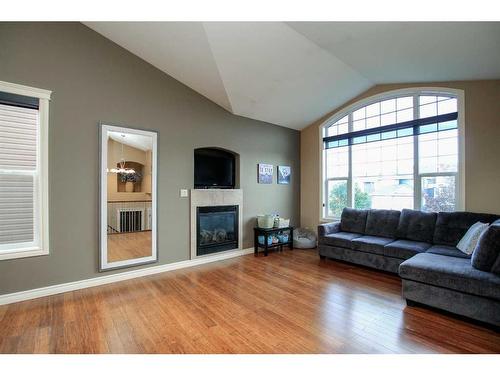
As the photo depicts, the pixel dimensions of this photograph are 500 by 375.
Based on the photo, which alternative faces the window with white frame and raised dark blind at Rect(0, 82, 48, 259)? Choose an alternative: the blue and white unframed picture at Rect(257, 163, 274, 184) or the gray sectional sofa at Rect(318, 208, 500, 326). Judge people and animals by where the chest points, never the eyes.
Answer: the gray sectional sofa

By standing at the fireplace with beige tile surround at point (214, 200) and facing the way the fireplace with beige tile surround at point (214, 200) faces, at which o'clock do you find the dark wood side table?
The dark wood side table is roughly at 10 o'clock from the fireplace with beige tile surround.

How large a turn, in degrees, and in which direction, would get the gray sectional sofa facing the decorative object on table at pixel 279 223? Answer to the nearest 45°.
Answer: approximately 45° to its right

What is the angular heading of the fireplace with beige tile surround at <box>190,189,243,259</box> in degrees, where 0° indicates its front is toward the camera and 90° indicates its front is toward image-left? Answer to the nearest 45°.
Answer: approximately 315°

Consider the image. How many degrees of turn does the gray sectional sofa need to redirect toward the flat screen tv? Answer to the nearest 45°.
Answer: approximately 45° to its right

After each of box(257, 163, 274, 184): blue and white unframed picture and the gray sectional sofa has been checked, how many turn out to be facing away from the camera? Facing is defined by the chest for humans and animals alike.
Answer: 0

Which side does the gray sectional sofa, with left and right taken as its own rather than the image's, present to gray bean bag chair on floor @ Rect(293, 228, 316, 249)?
right

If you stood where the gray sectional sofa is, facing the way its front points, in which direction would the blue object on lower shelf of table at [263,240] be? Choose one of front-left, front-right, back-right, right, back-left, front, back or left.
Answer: front-right

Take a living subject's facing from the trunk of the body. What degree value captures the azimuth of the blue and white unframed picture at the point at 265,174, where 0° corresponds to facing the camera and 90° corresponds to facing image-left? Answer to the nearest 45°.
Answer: approximately 315°

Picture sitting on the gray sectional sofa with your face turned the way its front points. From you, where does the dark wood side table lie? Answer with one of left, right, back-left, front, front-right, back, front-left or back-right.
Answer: front-right

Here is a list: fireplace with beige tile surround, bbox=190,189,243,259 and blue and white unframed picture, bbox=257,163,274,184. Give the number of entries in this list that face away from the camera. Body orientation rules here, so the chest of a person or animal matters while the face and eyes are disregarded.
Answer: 0

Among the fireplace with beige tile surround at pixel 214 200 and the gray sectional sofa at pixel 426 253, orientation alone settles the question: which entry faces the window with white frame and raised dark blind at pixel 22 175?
the gray sectional sofa

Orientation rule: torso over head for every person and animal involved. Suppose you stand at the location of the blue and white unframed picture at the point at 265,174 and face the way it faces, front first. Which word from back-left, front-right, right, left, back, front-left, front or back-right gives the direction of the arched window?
front-left

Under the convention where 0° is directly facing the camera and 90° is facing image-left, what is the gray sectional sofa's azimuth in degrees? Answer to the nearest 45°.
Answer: approximately 45°
